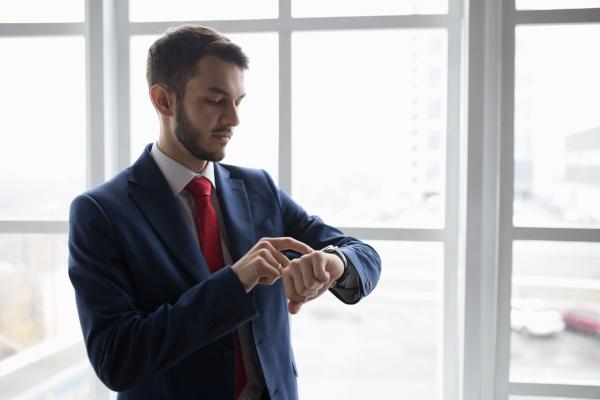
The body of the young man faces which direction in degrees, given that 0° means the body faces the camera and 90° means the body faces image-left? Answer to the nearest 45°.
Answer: approximately 315°

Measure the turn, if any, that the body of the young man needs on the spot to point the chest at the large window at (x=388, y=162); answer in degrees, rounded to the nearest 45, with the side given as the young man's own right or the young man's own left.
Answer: approximately 90° to the young man's own left

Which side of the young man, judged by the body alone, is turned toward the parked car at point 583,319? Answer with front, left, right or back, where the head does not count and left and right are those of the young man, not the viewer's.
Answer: left

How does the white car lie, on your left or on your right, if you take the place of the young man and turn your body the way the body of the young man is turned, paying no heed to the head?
on your left
